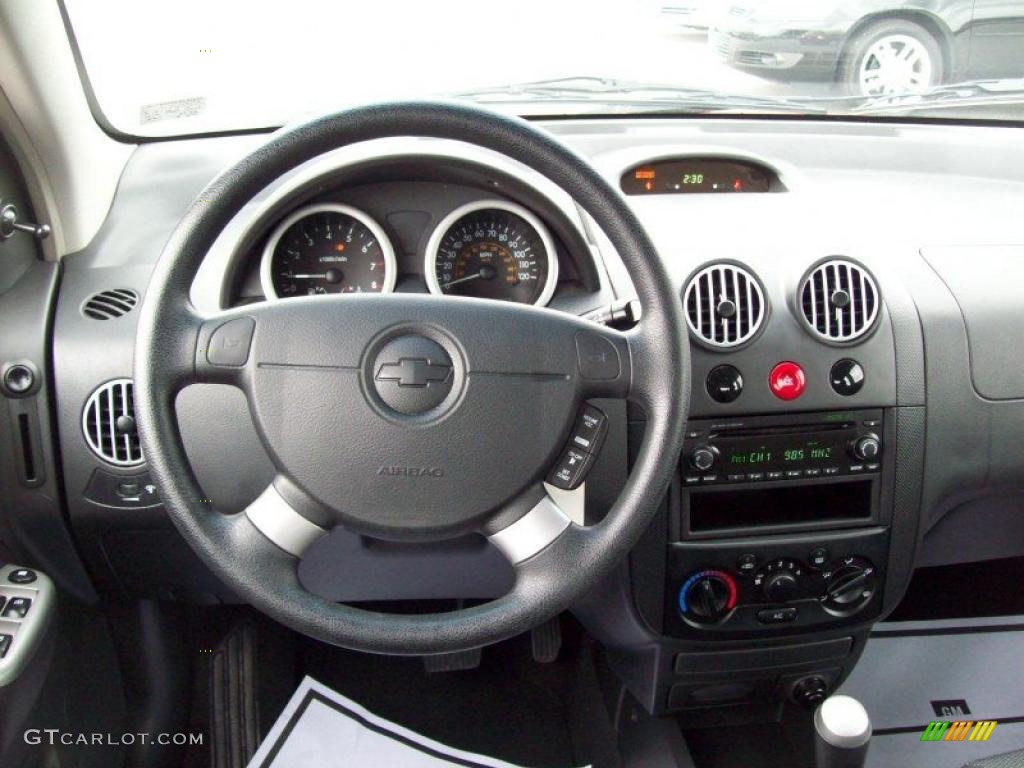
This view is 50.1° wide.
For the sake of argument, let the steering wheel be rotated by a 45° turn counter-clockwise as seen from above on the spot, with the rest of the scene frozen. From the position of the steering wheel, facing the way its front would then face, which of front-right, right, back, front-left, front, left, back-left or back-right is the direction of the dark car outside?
left

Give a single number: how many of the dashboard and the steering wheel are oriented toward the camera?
2
